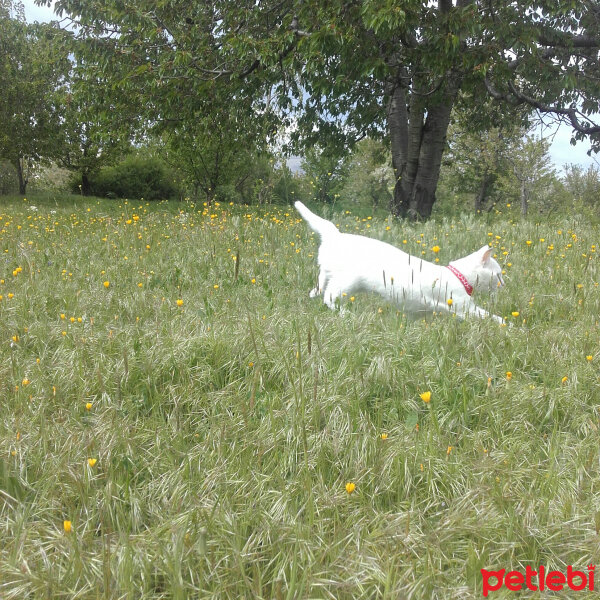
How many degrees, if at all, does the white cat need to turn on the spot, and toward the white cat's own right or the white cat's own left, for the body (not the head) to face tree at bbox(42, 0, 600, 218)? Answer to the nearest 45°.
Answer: approximately 90° to the white cat's own left

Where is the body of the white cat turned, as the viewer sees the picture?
to the viewer's right

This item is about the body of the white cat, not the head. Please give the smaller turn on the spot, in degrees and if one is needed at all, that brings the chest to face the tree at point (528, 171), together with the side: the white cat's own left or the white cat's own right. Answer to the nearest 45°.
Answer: approximately 90° to the white cat's own left

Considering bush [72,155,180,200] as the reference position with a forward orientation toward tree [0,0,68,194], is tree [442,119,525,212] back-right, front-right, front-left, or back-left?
back-left

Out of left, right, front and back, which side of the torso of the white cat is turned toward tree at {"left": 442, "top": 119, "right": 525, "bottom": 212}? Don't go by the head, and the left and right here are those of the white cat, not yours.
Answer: left

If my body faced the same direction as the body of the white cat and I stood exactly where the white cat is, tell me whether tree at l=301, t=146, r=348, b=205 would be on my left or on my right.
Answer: on my left

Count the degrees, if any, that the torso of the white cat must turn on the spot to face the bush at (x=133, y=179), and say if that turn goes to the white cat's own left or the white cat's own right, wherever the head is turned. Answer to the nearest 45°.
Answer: approximately 135° to the white cat's own left
